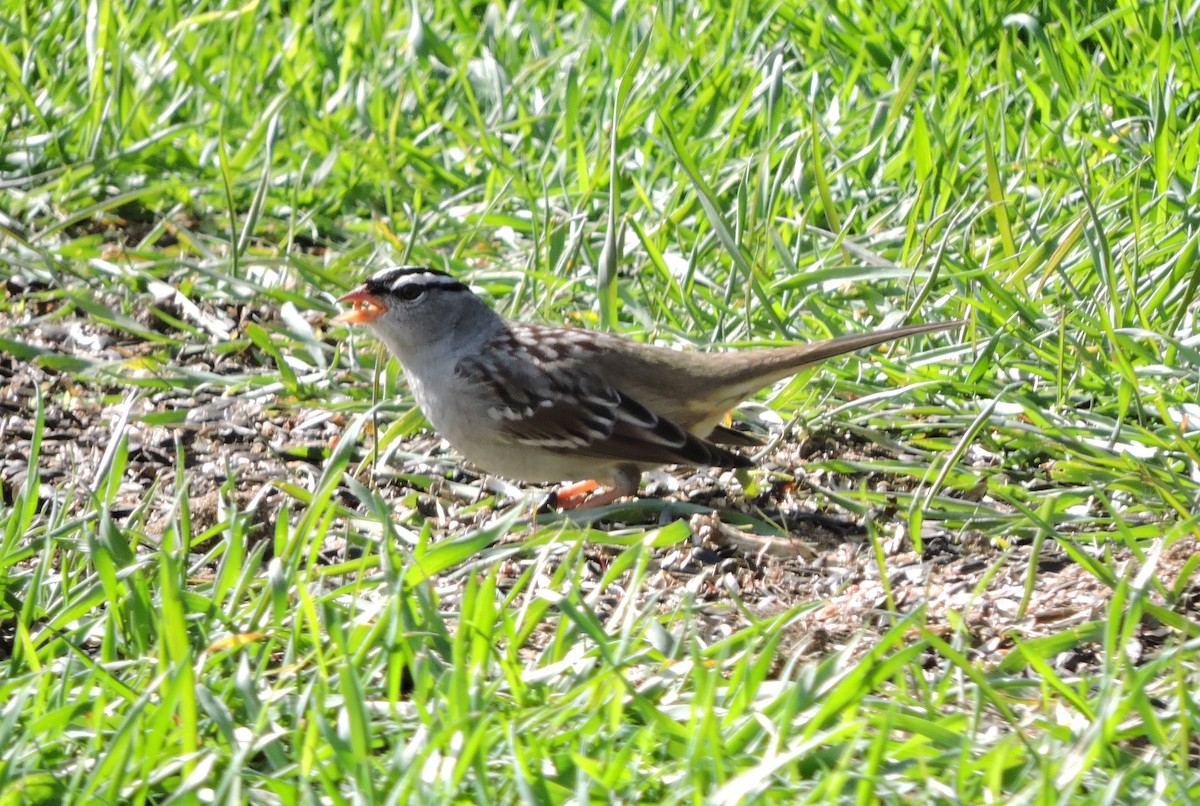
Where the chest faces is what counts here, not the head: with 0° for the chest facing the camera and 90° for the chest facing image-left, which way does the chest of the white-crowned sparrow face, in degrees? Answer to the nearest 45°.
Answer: approximately 90°
